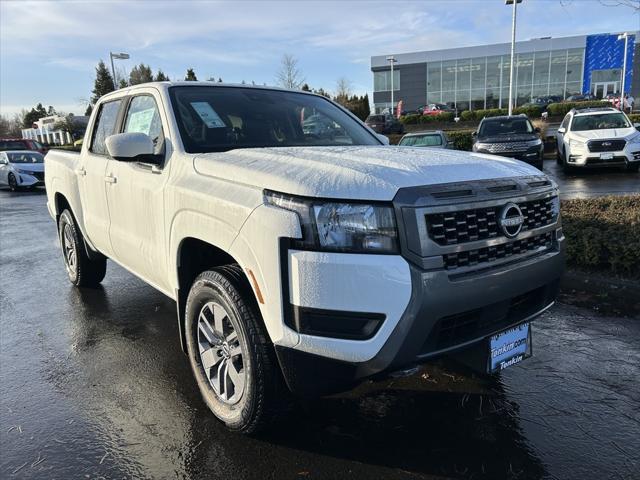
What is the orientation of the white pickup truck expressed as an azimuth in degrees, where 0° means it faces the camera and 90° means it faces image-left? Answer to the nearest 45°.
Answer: approximately 315°

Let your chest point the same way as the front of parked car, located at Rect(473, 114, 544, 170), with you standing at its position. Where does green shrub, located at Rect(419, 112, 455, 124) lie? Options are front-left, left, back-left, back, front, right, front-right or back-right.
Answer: back

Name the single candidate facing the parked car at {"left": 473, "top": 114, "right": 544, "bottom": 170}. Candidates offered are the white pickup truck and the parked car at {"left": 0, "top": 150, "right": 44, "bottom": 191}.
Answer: the parked car at {"left": 0, "top": 150, "right": 44, "bottom": 191}

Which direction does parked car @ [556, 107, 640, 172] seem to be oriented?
toward the camera

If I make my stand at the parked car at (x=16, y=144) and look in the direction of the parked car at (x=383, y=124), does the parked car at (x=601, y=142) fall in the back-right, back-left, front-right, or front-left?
front-right

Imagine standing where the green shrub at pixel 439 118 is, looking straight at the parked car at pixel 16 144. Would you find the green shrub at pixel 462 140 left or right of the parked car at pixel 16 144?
left

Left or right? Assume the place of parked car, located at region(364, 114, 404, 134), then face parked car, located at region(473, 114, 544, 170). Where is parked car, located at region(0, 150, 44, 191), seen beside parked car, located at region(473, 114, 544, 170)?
right

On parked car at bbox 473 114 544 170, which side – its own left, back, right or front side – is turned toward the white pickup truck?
front

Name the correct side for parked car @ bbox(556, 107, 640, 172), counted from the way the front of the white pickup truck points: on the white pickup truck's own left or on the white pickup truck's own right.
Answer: on the white pickup truck's own left

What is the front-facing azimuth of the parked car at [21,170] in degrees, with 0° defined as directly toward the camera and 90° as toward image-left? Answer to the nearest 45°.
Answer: approximately 315°

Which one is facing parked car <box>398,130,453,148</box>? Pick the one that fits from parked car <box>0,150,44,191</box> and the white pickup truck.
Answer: parked car <box>0,150,44,191</box>

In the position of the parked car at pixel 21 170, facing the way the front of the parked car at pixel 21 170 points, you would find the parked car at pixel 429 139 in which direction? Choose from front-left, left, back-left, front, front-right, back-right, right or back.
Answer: front

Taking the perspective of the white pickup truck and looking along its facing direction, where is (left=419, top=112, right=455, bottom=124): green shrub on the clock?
The green shrub is roughly at 8 o'clock from the white pickup truck.

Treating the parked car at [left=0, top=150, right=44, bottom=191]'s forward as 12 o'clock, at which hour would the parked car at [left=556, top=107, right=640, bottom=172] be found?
the parked car at [left=556, top=107, right=640, bottom=172] is roughly at 12 o'clock from the parked car at [left=0, top=150, right=44, bottom=191].

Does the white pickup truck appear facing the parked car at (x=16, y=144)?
no

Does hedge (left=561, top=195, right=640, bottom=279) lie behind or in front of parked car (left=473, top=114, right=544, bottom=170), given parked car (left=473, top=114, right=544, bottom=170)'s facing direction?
in front

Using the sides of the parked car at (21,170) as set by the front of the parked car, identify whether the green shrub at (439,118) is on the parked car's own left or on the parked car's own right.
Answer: on the parked car's own left

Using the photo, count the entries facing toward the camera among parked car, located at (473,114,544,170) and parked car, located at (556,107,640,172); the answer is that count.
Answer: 2
